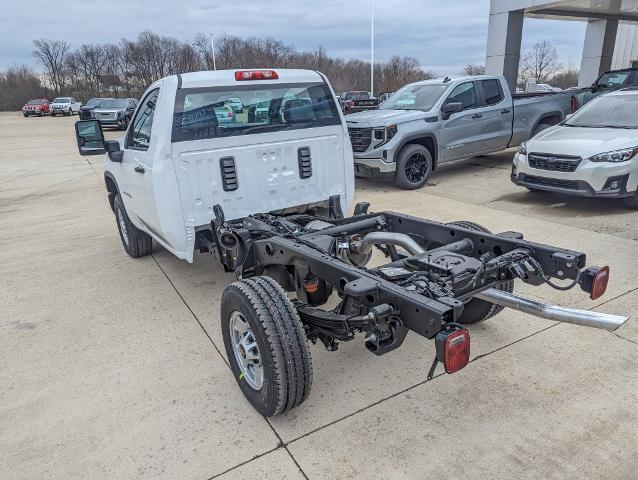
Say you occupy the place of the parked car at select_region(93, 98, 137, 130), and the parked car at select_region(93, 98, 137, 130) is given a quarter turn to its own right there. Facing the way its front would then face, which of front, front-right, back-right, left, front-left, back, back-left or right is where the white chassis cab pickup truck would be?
back-left

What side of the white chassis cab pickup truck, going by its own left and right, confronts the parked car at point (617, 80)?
right

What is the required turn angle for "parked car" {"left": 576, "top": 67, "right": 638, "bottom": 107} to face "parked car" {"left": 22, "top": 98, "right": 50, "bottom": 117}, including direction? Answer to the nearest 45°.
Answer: approximately 45° to its right

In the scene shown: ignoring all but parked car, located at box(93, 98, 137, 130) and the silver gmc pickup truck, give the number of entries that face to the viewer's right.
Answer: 0

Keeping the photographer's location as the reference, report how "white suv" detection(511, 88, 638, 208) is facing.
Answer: facing the viewer and to the left of the viewer

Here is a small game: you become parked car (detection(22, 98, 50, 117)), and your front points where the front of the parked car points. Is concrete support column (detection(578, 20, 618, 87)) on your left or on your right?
on your left

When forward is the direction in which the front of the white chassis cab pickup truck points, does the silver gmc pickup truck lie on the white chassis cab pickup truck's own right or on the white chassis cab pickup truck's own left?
on the white chassis cab pickup truck's own right

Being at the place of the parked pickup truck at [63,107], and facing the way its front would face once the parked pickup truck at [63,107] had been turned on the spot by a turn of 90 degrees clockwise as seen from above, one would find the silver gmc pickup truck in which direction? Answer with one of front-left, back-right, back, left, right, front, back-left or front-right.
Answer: back-left

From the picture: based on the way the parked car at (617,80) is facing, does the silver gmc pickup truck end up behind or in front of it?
in front

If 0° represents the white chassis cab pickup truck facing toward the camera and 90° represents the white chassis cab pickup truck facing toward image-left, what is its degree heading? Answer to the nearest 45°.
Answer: approximately 135°

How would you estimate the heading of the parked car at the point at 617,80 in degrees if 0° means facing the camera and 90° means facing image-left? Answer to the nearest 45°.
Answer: approximately 45°

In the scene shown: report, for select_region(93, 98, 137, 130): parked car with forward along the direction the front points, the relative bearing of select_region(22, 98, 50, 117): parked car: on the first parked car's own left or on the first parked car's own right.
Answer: on the first parked car's own right

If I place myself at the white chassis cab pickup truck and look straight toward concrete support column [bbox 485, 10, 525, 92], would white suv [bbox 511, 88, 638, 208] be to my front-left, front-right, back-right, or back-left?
front-right

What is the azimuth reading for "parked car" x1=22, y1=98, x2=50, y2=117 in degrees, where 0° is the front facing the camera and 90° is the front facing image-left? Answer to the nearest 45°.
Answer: approximately 45°

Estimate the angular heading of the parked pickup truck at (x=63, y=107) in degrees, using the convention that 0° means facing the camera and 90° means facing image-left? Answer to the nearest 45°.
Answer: approximately 45°
